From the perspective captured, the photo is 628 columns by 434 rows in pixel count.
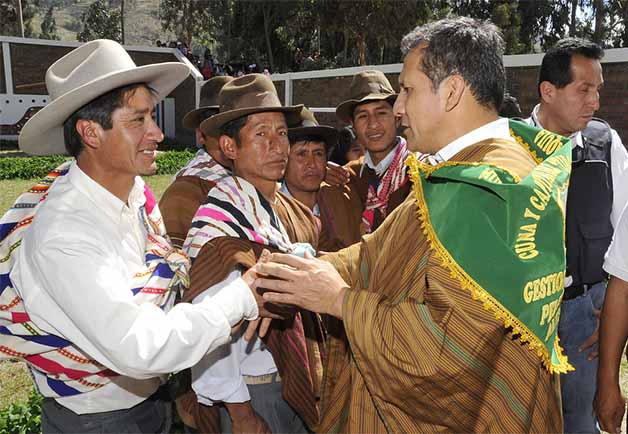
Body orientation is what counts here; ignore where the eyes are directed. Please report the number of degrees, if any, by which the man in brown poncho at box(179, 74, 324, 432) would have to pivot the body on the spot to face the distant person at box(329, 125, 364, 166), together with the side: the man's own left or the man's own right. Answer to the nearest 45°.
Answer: approximately 135° to the man's own left

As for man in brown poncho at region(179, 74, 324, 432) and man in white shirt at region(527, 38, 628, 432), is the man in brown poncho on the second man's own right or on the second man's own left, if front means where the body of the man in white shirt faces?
on the second man's own right

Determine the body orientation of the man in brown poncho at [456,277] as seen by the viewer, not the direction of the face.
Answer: to the viewer's left

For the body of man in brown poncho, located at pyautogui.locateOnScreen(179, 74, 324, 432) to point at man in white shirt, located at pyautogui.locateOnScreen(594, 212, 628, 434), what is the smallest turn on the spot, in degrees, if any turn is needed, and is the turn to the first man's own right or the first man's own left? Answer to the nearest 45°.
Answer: approximately 45° to the first man's own left

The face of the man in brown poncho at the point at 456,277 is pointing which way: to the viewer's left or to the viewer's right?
to the viewer's left

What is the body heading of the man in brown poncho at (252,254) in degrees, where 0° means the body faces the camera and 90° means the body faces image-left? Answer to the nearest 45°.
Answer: approximately 315°

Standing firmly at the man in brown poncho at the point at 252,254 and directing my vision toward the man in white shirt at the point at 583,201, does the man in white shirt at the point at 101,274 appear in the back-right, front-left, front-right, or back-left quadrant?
back-right

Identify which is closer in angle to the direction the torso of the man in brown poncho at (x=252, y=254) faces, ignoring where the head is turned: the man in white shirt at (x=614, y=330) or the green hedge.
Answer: the man in white shirt

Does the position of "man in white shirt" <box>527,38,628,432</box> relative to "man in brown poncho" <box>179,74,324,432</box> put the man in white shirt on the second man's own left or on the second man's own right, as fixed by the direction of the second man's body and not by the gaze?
on the second man's own left

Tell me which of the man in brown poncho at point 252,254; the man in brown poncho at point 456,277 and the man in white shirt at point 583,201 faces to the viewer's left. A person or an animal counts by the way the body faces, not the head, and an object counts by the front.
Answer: the man in brown poncho at point 456,277

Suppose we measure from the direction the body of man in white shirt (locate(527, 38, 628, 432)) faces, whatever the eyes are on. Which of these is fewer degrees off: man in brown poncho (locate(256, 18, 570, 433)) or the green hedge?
the man in brown poncho

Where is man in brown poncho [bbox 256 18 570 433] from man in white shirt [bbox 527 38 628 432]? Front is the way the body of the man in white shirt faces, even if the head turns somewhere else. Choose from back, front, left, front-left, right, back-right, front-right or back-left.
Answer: front-right

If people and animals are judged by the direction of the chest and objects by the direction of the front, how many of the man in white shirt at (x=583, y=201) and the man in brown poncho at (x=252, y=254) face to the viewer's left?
0

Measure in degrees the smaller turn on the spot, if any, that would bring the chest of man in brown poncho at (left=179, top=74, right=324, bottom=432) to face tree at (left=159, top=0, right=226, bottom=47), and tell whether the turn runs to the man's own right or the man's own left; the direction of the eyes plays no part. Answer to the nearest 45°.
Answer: approximately 135° to the man's own left
